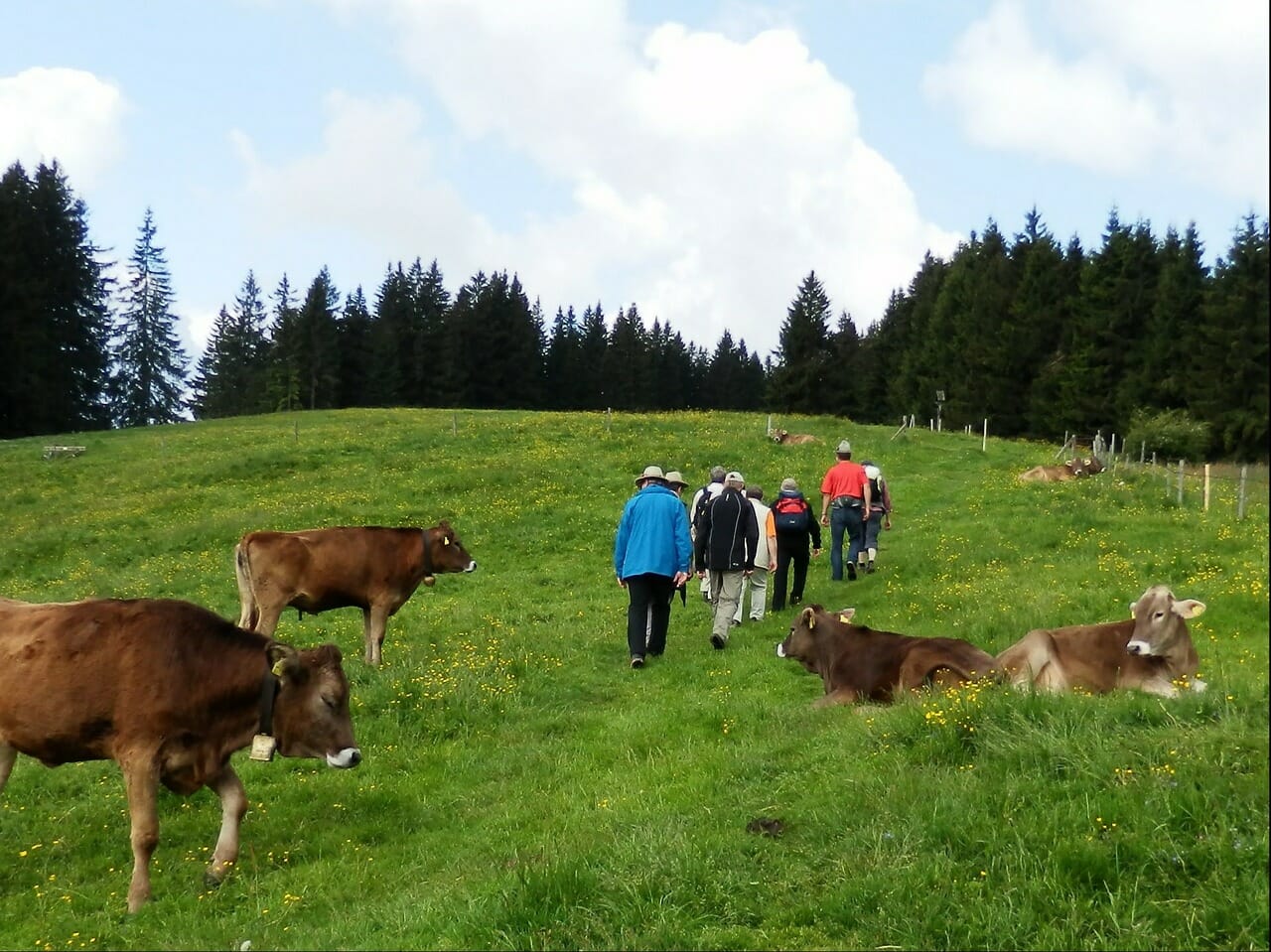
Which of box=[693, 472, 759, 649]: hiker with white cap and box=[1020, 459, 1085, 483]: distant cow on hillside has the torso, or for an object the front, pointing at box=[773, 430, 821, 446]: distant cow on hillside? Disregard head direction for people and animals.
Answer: the hiker with white cap

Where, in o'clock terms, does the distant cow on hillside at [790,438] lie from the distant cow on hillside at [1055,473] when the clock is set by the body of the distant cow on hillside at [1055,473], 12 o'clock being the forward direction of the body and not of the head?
the distant cow on hillside at [790,438] is roughly at 7 o'clock from the distant cow on hillside at [1055,473].

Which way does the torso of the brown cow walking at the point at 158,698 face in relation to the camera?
to the viewer's right

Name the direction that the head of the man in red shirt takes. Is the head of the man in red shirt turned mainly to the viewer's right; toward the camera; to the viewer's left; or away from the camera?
away from the camera

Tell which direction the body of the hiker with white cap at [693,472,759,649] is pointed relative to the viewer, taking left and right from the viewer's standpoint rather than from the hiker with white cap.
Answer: facing away from the viewer

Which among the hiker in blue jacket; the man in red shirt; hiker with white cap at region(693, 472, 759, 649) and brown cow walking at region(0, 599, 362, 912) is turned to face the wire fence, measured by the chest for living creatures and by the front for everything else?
the brown cow walking

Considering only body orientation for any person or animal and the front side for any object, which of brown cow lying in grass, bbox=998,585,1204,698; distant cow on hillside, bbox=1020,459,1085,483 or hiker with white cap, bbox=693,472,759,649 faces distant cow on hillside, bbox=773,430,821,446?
the hiker with white cap

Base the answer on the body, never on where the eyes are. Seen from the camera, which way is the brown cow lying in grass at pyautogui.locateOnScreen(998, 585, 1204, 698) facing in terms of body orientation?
to the viewer's right

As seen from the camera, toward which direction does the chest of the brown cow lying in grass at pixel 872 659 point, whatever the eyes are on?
to the viewer's left

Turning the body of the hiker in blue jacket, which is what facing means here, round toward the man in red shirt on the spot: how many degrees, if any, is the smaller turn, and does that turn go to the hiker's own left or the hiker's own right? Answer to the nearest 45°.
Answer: approximately 45° to the hiker's own right

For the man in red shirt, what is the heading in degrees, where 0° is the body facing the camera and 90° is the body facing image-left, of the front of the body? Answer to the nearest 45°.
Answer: approximately 180°

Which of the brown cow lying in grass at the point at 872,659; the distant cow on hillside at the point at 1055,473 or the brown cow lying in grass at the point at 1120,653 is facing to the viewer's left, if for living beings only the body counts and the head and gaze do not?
the brown cow lying in grass at the point at 872,659

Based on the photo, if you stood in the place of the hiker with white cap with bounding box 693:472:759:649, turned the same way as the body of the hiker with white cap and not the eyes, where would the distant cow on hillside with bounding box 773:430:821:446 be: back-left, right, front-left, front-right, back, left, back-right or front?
front

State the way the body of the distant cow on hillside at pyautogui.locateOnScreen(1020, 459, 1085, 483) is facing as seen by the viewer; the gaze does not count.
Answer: to the viewer's right

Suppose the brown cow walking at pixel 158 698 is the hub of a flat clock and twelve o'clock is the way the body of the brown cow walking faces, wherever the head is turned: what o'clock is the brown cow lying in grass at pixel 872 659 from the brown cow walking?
The brown cow lying in grass is roughly at 10 o'clock from the brown cow walking.

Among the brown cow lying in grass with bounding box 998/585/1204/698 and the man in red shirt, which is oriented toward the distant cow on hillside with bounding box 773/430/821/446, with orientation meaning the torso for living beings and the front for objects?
the man in red shirt

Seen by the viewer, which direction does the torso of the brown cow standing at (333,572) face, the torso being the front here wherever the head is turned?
to the viewer's right

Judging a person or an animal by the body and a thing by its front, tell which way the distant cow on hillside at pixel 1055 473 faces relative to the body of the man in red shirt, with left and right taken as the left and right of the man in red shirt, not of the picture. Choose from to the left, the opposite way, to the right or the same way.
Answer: to the right

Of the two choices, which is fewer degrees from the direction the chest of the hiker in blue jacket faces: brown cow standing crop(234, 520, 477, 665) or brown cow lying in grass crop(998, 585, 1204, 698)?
the brown cow standing
